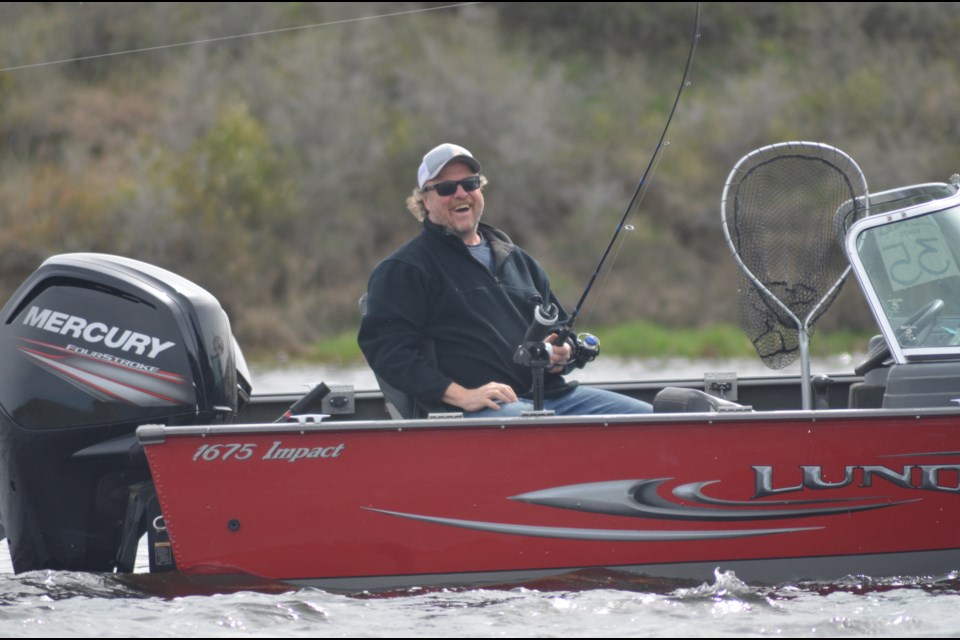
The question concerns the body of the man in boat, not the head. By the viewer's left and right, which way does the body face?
facing the viewer and to the right of the viewer

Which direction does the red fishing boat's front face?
to the viewer's right

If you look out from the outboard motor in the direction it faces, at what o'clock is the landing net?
The landing net is roughly at 12 o'clock from the outboard motor.

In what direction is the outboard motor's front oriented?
to the viewer's right

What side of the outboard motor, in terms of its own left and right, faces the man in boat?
front

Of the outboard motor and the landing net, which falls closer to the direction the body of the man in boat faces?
the landing net

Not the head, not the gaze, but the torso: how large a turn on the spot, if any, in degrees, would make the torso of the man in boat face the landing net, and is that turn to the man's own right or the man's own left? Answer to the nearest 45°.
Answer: approximately 45° to the man's own left
